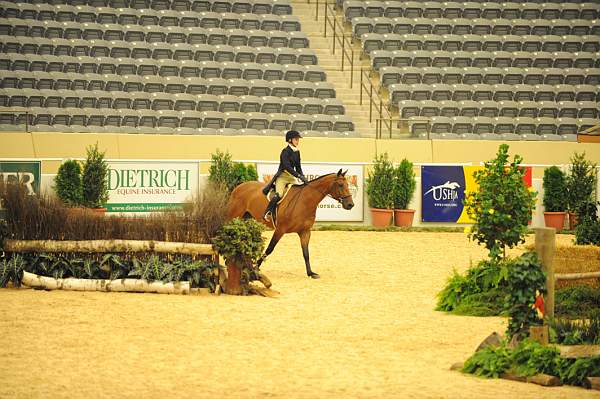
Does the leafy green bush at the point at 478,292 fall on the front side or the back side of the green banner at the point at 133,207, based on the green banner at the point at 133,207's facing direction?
on the front side

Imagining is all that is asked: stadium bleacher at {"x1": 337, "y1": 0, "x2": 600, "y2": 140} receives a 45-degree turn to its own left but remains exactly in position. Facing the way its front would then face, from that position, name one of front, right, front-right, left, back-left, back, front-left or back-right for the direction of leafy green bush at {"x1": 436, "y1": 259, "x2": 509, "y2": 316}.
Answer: front-right

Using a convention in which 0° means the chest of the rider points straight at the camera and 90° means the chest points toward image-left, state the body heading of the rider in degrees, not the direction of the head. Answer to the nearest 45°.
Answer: approximately 315°

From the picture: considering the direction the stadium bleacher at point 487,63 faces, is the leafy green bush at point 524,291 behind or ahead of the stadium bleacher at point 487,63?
ahead

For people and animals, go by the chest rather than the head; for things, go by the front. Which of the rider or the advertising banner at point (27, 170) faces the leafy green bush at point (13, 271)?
the advertising banner

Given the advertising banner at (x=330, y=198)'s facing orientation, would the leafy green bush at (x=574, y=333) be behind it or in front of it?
in front

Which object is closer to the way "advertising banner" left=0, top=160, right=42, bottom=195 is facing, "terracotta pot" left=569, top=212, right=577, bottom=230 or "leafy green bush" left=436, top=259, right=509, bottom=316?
the leafy green bush

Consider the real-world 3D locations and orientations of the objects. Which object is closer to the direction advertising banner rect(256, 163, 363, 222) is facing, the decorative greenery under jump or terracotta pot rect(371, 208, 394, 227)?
the decorative greenery under jump

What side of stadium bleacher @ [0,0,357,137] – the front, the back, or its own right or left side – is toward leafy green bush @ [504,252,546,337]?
front

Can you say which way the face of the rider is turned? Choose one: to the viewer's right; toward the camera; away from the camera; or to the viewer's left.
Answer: to the viewer's right

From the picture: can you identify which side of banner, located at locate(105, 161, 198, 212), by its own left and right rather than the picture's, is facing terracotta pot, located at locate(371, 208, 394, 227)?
left

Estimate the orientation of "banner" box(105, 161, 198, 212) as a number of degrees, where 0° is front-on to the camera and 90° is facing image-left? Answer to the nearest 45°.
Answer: approximately 0°

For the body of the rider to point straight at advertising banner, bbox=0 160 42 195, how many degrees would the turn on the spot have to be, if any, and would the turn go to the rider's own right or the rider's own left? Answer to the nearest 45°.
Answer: approximately 180°
